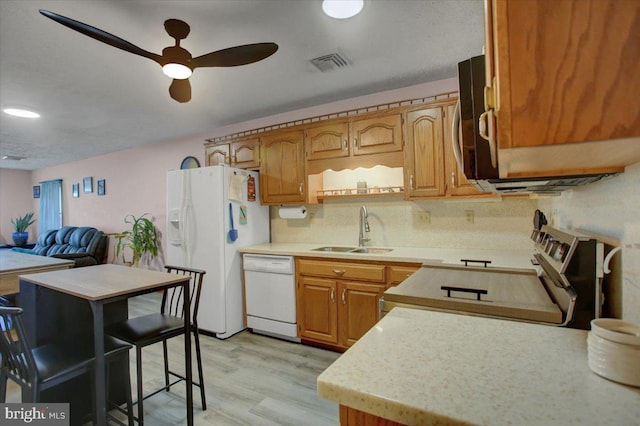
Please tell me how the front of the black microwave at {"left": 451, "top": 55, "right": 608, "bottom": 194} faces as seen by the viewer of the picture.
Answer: facing to the left of the viewer

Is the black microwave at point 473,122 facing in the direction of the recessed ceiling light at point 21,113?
yes

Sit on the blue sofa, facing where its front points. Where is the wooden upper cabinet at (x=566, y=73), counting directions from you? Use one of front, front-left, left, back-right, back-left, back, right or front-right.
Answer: front-left

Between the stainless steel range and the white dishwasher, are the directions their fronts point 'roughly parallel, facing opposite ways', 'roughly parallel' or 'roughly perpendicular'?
roughly perpendicular

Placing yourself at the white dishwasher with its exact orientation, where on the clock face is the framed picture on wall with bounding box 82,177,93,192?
The framed picture on wall is roughly at 3 o'clock from the white dishwasher.

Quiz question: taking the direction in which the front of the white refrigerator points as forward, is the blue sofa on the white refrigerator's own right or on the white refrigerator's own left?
on the white refrigerator's own right

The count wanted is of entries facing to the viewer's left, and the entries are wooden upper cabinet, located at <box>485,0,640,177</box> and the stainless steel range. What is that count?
2

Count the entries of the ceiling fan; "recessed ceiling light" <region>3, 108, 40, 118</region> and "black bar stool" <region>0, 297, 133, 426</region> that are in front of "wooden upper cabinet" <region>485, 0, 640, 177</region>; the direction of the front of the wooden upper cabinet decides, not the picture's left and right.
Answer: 3

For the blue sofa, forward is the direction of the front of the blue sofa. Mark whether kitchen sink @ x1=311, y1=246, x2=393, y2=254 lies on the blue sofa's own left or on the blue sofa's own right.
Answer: on the blue sofa's own left

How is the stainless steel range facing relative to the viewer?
to the viewer's left

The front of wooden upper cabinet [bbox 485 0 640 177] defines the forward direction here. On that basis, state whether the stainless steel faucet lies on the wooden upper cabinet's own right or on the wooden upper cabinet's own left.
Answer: on the wooden upper cabinet's own right

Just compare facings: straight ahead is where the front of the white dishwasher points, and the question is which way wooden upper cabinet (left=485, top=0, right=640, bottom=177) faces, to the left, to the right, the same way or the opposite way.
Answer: to the right

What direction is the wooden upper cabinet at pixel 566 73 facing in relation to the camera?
to the viewer's left

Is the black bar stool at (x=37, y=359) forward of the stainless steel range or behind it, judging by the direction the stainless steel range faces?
forward

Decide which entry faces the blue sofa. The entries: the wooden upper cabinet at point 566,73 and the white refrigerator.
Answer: the wooden upper cabinet
